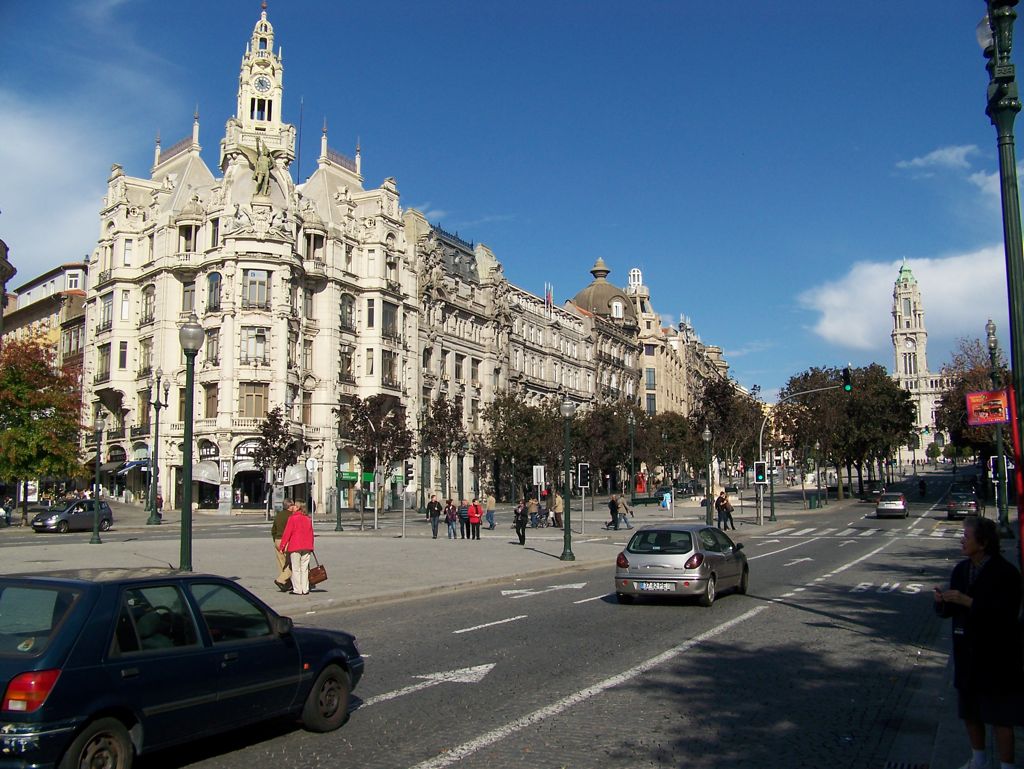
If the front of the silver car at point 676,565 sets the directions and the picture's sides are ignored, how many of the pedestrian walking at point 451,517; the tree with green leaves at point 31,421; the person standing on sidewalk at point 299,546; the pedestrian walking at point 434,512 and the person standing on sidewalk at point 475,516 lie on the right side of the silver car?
0

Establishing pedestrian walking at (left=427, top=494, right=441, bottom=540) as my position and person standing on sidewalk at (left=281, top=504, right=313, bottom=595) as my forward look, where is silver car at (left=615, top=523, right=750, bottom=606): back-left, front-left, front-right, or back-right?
front-left

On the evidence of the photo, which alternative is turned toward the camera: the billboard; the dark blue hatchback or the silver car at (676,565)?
the billboard

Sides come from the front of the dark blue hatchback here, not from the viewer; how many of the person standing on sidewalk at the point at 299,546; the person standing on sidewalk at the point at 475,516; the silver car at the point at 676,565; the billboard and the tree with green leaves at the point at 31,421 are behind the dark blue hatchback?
0

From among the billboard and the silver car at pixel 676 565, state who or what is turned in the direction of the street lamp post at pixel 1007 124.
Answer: the billboard

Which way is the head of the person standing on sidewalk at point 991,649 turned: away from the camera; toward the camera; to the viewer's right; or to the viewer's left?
to the viewer's left

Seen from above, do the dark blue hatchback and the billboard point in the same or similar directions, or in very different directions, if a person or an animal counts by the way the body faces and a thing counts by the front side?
very different directions

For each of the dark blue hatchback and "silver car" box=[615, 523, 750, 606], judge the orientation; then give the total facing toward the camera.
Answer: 0

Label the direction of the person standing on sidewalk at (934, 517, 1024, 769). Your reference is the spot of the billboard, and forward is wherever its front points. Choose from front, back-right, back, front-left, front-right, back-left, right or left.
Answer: front

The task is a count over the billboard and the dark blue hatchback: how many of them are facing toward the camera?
1

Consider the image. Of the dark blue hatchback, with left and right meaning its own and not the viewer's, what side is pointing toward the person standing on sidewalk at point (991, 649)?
right

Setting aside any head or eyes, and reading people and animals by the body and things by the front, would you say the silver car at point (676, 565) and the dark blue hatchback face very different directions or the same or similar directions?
same or similar directions

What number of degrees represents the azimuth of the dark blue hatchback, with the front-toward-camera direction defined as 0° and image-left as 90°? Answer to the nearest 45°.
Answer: approximately 225°

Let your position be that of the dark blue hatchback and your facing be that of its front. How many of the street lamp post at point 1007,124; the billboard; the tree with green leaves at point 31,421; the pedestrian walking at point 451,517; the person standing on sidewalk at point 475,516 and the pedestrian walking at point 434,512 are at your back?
0

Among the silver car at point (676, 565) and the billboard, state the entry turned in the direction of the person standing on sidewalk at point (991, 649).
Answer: the billboard

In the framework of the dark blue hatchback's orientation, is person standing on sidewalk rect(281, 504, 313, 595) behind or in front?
in front

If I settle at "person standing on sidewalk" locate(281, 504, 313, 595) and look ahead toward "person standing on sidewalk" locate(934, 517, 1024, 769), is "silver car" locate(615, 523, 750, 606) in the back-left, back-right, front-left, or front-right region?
front-left

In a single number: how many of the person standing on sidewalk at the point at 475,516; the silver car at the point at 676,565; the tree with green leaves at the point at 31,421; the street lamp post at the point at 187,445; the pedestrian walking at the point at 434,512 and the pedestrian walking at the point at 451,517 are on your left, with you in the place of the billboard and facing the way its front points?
0

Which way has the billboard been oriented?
toward the camera

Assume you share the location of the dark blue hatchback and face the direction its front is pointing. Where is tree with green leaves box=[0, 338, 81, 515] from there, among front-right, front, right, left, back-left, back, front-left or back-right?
front-left

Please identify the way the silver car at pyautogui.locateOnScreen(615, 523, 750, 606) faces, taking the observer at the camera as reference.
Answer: facing away from the viewer and to the right of the viewer
